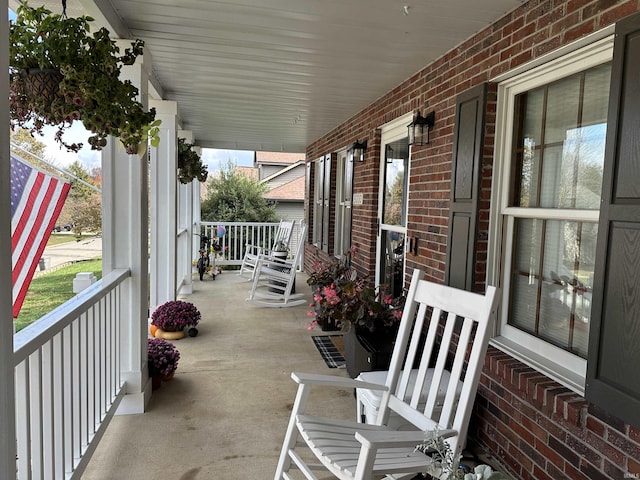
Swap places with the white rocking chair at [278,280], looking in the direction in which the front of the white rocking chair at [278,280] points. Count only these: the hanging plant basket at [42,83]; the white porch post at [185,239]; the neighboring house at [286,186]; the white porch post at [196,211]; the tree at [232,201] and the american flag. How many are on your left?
2

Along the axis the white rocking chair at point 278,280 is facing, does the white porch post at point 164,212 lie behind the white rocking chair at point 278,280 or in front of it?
in front

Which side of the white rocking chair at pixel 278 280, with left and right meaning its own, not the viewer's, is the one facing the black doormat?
left

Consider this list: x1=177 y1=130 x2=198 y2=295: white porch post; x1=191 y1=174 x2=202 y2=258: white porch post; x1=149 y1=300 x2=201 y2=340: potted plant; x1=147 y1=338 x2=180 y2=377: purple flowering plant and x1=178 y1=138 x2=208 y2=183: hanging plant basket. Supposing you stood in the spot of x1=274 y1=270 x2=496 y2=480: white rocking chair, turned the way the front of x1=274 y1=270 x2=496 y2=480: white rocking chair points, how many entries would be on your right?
5

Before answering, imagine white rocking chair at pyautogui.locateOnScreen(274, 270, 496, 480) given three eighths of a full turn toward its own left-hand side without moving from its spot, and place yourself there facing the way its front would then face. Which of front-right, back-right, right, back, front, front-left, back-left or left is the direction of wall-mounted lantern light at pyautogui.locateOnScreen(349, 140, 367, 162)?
left

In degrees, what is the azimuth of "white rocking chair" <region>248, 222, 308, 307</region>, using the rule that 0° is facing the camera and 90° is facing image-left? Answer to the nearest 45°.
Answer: approximately 90°

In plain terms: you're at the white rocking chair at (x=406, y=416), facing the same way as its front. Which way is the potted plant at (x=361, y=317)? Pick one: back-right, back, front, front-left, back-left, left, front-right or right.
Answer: back-right

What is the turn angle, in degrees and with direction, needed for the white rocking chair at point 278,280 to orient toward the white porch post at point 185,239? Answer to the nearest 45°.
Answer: approximately 45° to its right

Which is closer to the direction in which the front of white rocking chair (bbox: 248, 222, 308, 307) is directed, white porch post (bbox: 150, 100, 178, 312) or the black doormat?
the white porch post

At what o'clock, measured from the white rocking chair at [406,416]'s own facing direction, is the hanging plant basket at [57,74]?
The hanging plant basket is roughly at 1 o'clock from the white rocking chair.

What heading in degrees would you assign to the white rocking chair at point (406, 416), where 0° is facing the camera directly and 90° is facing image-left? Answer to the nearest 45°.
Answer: approximately 45°

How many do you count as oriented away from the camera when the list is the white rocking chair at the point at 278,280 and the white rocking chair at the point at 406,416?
0

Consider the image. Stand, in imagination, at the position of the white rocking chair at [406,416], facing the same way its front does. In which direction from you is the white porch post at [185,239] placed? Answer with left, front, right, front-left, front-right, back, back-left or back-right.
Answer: right

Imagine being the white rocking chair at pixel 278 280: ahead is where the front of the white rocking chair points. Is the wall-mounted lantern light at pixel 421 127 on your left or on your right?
on your left

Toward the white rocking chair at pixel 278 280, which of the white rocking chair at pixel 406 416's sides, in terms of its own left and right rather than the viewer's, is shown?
right

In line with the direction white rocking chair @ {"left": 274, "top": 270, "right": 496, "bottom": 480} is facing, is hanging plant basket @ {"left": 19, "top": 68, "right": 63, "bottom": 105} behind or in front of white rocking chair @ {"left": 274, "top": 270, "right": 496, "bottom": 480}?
in front

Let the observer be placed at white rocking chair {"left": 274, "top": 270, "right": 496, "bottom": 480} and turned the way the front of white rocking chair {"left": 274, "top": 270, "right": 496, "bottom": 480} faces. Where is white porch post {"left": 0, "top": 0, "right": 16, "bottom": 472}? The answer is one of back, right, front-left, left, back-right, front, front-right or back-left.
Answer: front
